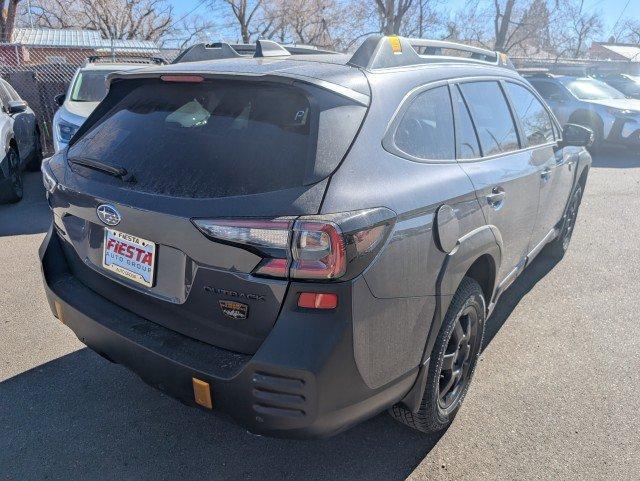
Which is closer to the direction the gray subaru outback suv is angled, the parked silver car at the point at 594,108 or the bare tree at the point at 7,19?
the parked silver car

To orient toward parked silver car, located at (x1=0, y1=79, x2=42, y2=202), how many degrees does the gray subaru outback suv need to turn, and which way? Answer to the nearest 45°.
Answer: approximately 90° to its left

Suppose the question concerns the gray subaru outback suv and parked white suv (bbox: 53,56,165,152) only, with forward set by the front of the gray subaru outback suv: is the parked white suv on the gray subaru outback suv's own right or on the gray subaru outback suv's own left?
on the gray subaru outback suv's own left

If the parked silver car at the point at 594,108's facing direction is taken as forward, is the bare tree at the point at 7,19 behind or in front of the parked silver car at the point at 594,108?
behind

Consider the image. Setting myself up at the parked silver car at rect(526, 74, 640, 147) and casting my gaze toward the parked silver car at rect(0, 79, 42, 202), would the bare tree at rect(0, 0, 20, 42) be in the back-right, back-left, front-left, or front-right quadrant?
front-right

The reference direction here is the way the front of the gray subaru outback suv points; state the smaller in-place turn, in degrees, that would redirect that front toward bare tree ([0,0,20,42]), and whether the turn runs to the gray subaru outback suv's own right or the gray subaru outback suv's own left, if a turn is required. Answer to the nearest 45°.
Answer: approximately 90° to the gray subaru outback suv's own left

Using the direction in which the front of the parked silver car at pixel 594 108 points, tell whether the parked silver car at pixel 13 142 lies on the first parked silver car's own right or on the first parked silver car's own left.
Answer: on the first parked silver car's own right

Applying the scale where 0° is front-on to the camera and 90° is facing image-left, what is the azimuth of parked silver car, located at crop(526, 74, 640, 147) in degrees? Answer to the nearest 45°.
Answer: approximately 315°

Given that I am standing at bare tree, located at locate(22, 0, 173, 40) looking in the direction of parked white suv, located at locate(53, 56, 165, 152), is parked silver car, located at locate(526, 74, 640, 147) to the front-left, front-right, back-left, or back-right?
front-left

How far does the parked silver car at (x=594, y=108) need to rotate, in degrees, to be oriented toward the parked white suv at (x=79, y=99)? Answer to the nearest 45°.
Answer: approximately 90° to its right

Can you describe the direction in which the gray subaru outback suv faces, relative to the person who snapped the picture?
facing away from the viewer and to the right of the viewer

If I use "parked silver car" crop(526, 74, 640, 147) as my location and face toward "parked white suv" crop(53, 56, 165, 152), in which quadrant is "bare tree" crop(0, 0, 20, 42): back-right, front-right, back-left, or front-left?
front-right

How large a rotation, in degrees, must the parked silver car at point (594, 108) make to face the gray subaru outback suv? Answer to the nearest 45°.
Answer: approximately 45° to its right

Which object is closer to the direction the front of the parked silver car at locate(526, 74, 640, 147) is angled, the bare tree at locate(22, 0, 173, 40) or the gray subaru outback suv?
the gray subaru outback suv

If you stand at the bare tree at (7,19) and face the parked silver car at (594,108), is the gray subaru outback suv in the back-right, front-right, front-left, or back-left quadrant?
front-right

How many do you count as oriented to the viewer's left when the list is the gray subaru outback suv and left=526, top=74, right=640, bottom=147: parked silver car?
0

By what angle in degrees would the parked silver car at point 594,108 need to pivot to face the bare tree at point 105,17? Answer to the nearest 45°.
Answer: approximately 180°
